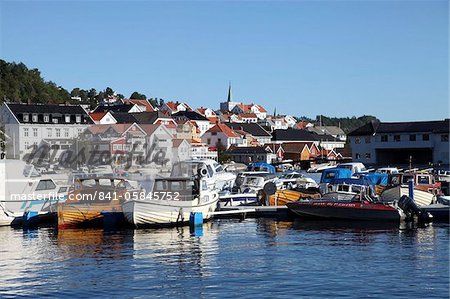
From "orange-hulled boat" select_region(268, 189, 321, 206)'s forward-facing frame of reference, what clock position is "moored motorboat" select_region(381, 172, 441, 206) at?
The moored motorboat is roughly at 7 o'clock from the orange-hulled boat.

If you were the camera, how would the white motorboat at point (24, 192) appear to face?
facing to the right of the viewer

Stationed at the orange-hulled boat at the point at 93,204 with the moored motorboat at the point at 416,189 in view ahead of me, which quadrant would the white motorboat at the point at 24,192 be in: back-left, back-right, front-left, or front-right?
back-left

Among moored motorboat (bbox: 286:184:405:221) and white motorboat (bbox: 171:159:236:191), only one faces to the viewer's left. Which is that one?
the moored motorboat

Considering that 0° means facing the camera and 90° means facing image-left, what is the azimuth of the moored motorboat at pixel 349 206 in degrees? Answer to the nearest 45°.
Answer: approximately 90°

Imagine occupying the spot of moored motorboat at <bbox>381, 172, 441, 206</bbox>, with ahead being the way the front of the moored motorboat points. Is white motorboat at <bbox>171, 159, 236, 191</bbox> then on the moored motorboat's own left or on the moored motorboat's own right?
on the moored motorboat's own right

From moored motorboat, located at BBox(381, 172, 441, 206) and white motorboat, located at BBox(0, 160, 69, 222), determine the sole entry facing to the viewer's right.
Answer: the white motorboat

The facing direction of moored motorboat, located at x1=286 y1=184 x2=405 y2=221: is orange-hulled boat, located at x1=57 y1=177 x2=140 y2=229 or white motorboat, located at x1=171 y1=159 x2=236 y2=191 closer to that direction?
the orange-hulled boat
